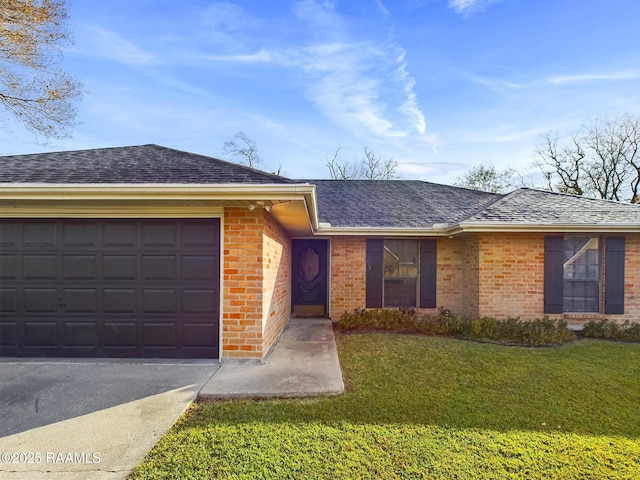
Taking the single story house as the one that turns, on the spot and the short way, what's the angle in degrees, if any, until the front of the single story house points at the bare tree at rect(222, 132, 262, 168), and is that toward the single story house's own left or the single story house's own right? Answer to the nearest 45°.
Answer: approximately 180°

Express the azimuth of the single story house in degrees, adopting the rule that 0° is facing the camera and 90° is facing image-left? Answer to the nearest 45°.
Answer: approximately 0°

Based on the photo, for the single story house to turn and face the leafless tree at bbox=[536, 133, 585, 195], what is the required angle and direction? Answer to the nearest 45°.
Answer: approximately 135° to its left

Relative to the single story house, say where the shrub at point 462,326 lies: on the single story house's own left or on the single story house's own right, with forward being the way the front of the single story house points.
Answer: on the single story house's own left

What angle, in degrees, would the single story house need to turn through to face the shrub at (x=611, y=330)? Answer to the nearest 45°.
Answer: approximately 90° to its left

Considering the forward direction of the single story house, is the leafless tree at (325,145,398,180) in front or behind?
behind

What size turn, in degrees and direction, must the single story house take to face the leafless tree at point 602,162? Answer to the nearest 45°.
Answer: approximately 135° to its left
